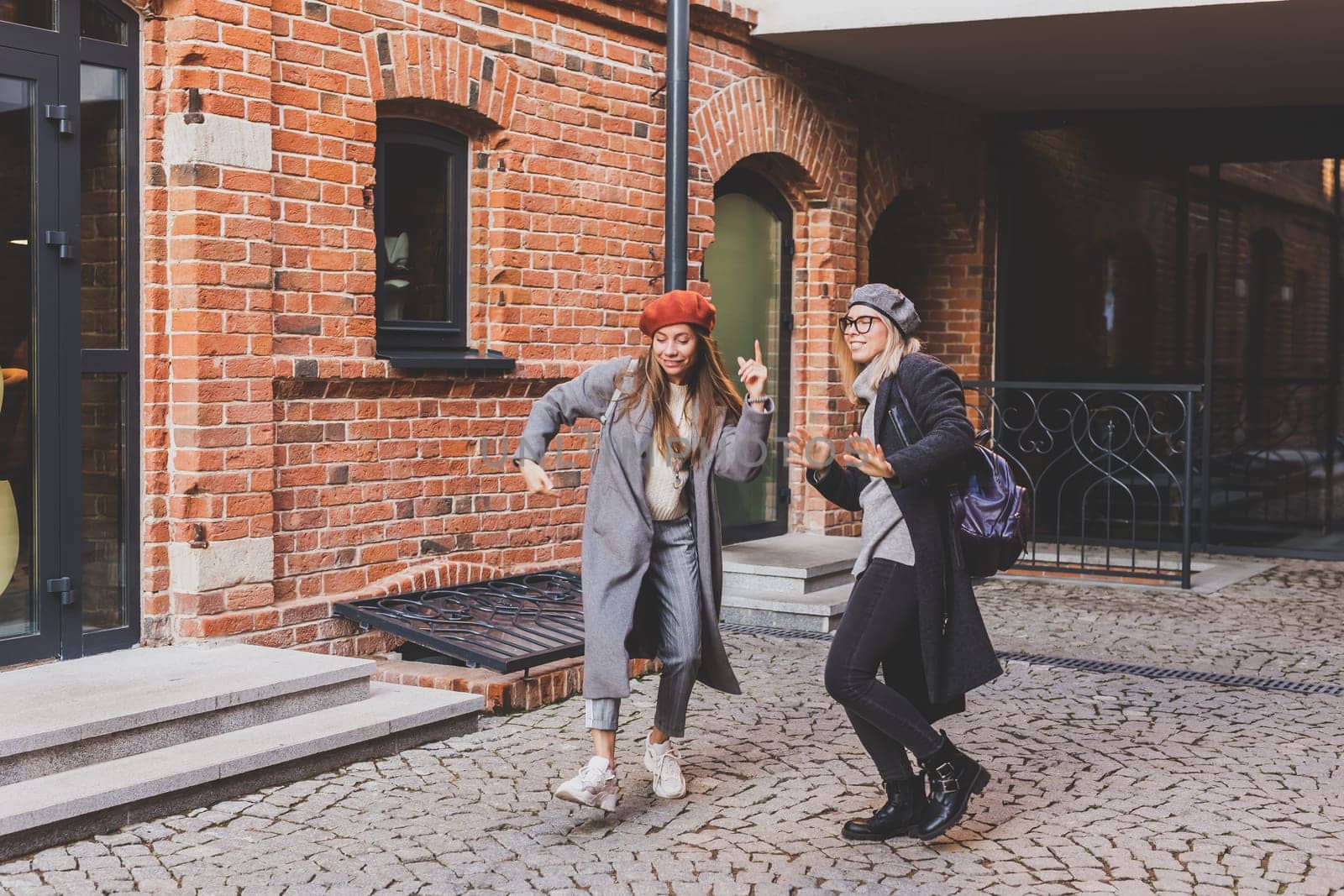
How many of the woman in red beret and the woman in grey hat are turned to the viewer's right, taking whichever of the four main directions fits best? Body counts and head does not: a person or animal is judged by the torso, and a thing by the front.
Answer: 0

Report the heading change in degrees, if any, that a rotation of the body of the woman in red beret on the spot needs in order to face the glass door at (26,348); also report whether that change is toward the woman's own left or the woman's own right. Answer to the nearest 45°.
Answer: approximately 135° to the woman's own right

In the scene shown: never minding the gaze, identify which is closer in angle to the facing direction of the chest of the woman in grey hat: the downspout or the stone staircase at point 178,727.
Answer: the stone staircase

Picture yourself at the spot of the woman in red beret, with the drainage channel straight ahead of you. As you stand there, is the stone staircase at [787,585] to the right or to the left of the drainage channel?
left

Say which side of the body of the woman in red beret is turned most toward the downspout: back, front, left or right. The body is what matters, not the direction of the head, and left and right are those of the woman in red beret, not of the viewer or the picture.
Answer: back

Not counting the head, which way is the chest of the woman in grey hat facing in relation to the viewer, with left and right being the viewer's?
facing the viewer and to the left of the viewer

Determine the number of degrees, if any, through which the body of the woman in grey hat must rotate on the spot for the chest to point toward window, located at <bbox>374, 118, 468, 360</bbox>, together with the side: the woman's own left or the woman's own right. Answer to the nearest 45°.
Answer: approximately 90° to the woman's own right

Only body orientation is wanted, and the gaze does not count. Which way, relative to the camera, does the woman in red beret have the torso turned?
toward the camera

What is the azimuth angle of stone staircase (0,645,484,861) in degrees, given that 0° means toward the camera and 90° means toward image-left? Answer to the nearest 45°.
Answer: approximately 315°

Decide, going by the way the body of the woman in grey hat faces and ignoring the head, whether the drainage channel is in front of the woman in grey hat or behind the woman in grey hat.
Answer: behind

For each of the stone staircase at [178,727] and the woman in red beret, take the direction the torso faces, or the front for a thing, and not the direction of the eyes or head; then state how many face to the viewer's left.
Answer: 0

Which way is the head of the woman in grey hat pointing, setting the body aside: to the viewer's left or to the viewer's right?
to the viewer's left

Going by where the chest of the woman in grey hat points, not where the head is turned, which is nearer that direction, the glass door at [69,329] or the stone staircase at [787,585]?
the glass door

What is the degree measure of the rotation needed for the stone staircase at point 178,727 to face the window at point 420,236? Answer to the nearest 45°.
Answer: approximately 90° to its left
